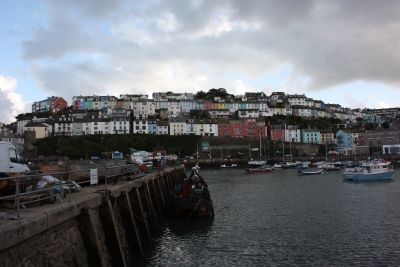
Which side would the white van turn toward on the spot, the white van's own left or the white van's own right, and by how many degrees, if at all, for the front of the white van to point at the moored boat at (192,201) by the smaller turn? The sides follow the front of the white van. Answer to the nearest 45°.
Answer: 0° — it already faces it

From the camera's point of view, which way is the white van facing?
to the viewer's right
